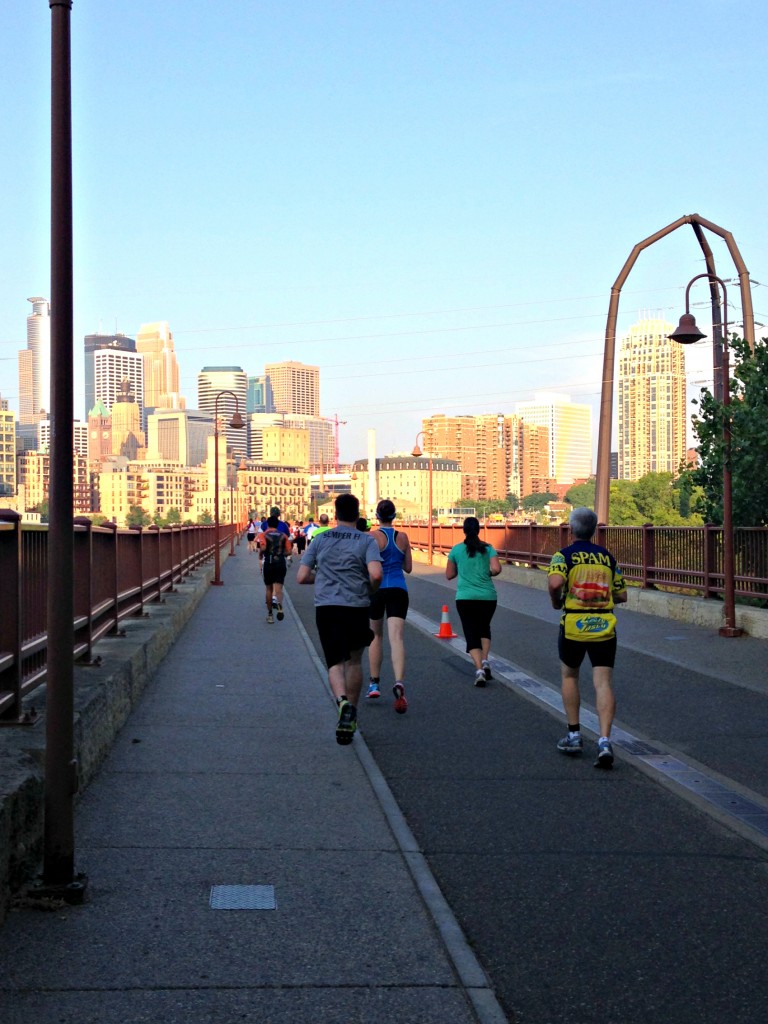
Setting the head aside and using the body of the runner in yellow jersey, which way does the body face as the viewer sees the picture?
away from the camera

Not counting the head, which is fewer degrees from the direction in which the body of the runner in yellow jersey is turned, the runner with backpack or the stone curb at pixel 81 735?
the runner with backpack

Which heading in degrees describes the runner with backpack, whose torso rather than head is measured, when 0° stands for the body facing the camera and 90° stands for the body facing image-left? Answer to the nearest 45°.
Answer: approximately 180°

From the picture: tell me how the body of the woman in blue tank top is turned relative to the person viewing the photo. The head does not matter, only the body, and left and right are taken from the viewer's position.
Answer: facing away from the viewer

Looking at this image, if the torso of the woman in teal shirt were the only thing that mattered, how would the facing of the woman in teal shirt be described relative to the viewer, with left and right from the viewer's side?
facing away from the viewer

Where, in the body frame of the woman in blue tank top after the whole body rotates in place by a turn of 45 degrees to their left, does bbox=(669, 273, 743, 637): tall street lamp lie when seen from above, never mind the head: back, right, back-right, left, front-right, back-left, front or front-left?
right

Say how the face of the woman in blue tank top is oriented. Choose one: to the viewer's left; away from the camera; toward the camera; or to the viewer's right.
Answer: away from the camera

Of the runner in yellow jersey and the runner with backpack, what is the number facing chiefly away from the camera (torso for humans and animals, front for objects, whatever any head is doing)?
2

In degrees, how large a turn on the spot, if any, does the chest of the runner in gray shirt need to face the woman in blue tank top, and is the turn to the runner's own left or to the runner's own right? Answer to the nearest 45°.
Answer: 0° — they already face them

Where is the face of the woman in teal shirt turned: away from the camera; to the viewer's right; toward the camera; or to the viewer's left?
away from the camera

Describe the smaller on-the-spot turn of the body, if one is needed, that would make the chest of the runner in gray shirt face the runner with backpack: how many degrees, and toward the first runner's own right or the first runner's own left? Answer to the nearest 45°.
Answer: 0° — they already face them

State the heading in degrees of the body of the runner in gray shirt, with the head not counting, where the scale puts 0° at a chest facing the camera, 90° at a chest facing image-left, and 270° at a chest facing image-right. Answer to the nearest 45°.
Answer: approximately 180°

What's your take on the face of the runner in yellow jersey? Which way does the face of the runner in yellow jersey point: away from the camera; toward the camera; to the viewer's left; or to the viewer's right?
away from the camera

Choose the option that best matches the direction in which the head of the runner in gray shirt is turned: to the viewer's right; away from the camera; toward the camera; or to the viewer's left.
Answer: away from the camera
